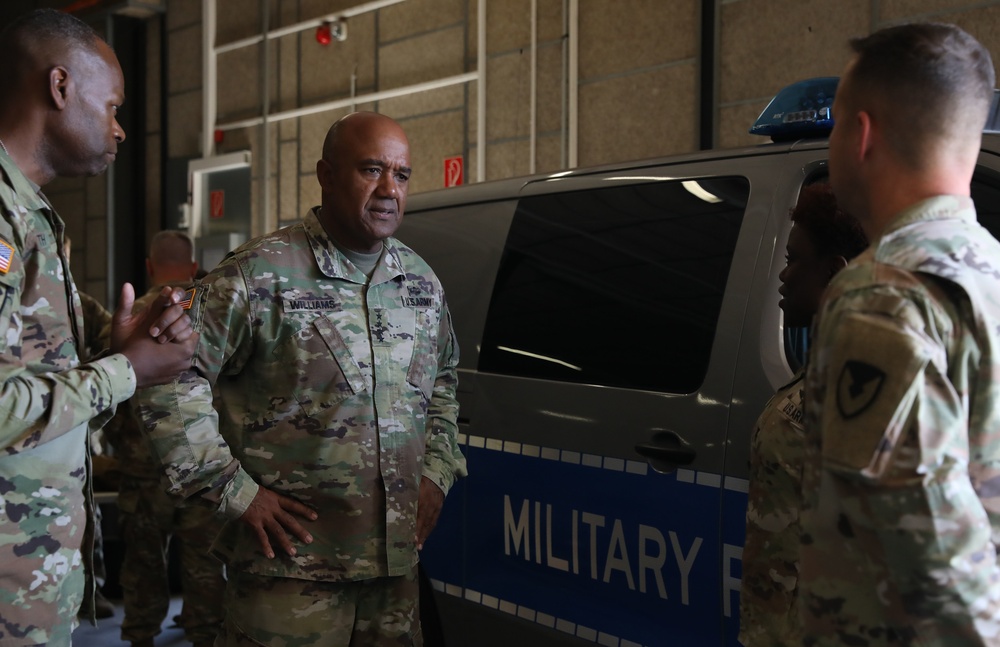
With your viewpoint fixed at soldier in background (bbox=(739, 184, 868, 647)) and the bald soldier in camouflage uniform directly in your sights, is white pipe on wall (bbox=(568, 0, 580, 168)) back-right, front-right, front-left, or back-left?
front-right

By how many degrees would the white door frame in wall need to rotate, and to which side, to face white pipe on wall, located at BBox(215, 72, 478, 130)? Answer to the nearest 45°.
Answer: approximately 90° to its left

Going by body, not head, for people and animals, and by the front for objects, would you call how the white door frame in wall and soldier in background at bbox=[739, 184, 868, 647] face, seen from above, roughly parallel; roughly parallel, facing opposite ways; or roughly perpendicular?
roughly perpendicular

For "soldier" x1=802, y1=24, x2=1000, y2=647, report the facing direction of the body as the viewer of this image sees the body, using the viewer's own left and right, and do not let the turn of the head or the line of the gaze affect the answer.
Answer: facing away from the viewer and to the left of the viewer

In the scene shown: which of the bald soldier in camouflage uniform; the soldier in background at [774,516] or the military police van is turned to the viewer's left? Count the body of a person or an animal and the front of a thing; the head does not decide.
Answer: the soldier in background

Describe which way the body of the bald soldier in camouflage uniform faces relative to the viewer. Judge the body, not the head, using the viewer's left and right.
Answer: facing the viewer and to the right of the viewer

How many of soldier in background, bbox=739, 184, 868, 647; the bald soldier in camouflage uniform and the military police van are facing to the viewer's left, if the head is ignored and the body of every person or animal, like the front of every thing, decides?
1

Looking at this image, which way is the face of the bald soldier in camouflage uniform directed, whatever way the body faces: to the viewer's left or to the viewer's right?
to the viewer's right

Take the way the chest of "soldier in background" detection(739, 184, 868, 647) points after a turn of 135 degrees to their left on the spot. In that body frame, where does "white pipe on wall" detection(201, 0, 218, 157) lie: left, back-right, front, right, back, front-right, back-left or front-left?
back

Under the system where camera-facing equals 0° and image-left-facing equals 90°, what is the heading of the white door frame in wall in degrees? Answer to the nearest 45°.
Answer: approximately 45°

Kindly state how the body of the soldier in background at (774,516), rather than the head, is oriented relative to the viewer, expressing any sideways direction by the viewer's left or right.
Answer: facing to the left of the viewer
